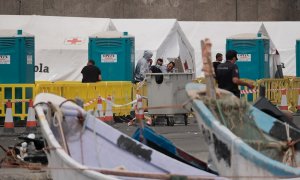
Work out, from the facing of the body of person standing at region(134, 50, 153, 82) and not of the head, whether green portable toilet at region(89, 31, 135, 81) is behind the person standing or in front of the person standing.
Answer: behind

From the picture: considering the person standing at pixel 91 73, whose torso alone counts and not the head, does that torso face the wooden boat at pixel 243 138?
no

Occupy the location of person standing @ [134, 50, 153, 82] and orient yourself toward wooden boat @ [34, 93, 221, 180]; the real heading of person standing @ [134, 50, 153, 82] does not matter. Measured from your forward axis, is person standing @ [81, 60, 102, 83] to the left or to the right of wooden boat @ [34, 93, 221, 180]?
right

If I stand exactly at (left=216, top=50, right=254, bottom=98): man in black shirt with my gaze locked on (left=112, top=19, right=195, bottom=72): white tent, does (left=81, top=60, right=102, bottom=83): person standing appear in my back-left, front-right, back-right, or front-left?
front-left

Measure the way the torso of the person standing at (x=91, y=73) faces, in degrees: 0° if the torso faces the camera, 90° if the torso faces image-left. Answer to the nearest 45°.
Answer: approximately 180°
